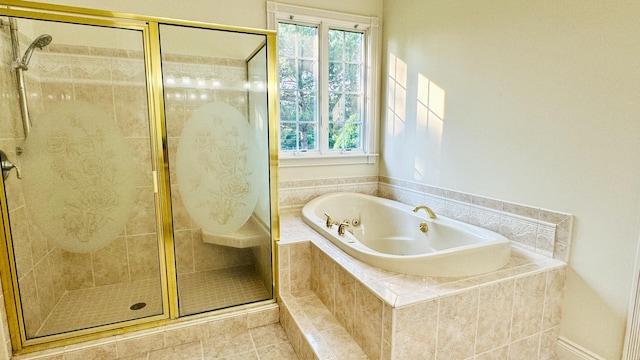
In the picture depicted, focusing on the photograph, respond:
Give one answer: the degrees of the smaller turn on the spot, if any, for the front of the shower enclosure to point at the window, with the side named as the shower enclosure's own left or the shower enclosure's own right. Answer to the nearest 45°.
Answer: approximately 90° to the shower enclosure's own left

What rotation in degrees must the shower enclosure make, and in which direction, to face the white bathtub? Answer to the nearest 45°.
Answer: approximately 90° to its left

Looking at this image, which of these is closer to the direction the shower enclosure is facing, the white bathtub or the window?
the white bathtub

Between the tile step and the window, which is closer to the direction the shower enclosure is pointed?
the tile step

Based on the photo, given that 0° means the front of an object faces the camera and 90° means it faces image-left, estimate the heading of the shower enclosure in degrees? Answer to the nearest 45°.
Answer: approximately 0°

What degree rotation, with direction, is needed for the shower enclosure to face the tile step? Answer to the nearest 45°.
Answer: approximately 45° to its left

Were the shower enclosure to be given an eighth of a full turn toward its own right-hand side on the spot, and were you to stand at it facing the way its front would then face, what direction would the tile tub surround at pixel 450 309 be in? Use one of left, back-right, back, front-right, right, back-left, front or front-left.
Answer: left
